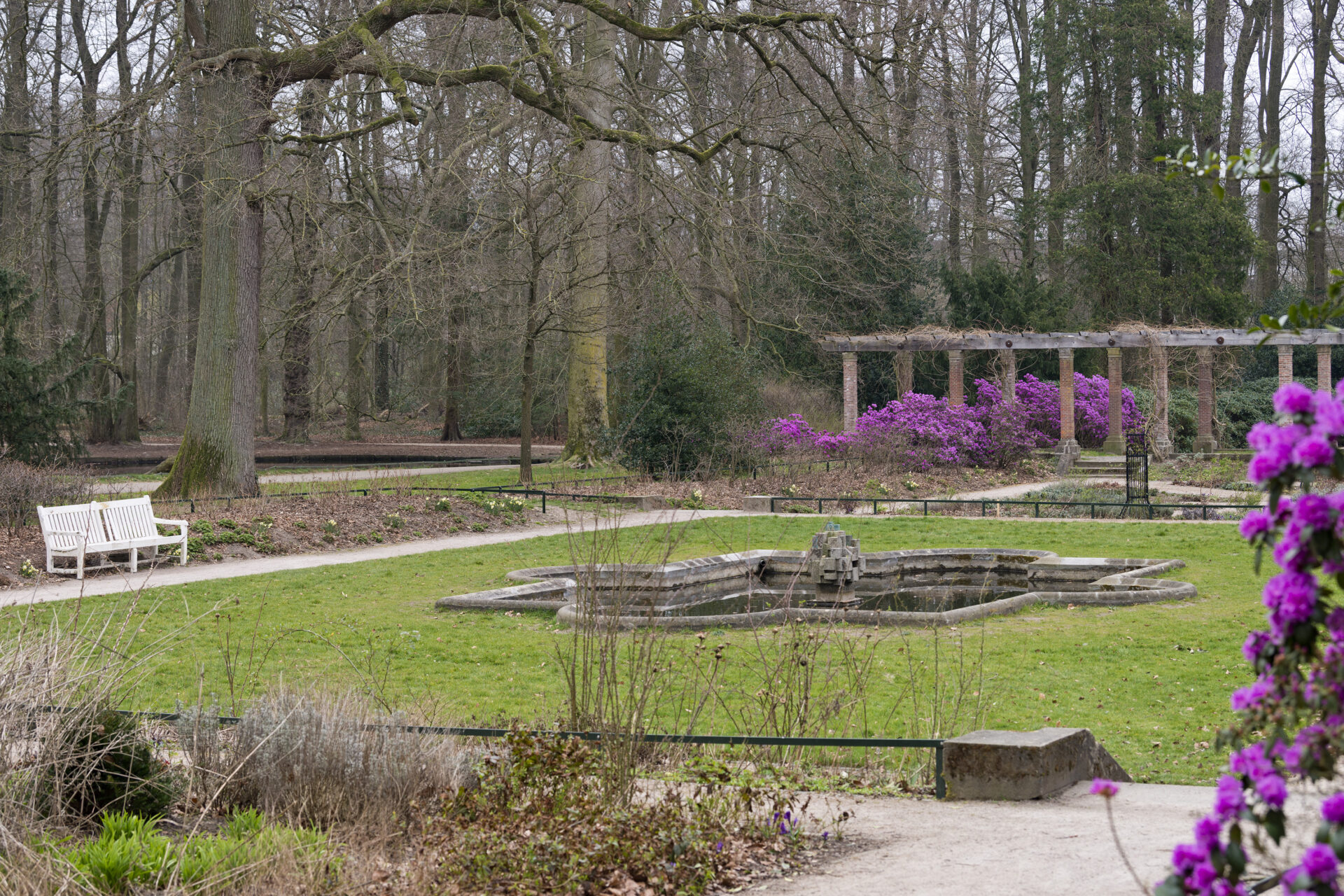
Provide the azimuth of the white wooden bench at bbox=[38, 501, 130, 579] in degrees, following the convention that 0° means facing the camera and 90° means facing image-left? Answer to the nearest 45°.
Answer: approximately 315°

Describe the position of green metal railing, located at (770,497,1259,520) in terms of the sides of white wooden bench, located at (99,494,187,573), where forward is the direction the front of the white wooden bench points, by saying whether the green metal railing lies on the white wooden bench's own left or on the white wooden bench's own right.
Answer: on the white wooden bench's own left

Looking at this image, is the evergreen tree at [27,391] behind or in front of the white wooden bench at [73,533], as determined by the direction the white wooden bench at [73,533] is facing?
behind

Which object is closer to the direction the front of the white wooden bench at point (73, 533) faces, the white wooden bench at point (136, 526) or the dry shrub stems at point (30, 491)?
the white wooden bench

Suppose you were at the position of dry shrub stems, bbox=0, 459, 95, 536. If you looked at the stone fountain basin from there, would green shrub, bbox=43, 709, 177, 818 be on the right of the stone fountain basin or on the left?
right

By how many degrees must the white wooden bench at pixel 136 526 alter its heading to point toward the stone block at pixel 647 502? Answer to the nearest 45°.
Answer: approximately 90° to its left

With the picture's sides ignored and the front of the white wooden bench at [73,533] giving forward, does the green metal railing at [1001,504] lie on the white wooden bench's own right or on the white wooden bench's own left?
on the white wooden bench's own left
